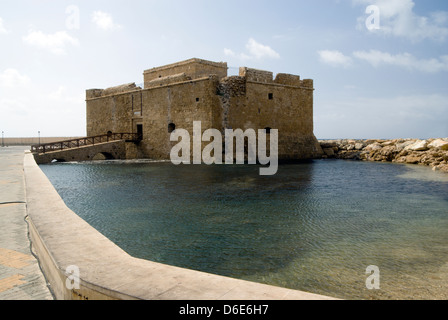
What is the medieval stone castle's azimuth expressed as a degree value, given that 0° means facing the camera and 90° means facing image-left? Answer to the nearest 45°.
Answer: approximately 45°

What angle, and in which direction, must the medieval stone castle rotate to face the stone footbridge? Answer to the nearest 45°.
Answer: approximately 45° to its right

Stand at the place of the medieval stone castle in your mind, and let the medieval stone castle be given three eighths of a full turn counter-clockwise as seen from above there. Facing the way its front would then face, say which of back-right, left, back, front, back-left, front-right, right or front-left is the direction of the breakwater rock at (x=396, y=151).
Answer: front
